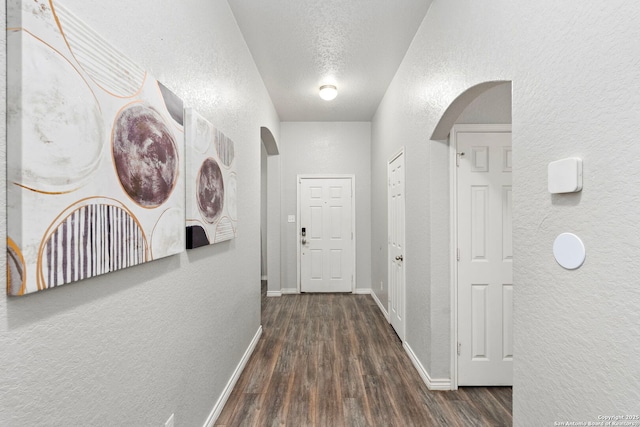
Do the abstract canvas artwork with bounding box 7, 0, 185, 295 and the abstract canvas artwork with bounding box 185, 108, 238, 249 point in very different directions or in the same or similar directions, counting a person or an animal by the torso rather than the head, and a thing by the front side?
same or similar directions

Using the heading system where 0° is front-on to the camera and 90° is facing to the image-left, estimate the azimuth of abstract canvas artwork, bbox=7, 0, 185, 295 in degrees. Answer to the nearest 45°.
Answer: approximately 315°

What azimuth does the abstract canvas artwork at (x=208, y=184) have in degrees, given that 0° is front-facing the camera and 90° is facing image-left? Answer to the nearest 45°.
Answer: approximately 315°

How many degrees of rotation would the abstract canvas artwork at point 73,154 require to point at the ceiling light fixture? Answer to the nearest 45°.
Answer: approximately 90° to its left

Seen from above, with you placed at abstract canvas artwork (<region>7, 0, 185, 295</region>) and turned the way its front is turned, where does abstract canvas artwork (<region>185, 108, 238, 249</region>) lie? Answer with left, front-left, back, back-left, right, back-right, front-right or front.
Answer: left

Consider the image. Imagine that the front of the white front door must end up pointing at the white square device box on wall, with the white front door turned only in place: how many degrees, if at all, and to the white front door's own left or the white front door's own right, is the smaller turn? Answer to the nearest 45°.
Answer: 0° — it already faces it

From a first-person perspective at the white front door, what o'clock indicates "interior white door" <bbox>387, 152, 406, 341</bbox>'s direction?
The interior white door is roughly at 11 o'clock from the white front door.

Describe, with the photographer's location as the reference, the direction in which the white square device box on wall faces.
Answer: facing the viewer and to the left of the viewer

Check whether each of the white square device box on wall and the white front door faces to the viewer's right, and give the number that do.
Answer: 0

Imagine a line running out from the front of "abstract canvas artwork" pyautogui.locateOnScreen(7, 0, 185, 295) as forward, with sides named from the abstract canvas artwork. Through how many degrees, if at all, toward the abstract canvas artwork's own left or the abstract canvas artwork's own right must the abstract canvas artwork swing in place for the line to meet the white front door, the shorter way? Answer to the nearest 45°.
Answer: approximately 90° to the abstract canvas artwork's own left

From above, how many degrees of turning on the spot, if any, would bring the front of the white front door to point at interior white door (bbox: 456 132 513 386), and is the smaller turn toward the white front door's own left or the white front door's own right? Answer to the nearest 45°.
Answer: approximately 45° to the white front door's own left

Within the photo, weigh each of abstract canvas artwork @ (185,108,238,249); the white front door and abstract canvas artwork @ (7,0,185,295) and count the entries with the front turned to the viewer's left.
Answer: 0

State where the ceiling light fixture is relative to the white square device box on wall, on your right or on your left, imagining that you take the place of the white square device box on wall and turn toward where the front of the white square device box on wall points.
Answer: on your right

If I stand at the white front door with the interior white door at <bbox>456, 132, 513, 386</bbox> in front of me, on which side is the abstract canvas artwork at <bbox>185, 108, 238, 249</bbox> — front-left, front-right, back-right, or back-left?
front-right

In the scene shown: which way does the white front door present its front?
toward the camera

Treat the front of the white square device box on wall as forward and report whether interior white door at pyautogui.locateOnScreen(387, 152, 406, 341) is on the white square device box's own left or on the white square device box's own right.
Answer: on the white square device box's own right
